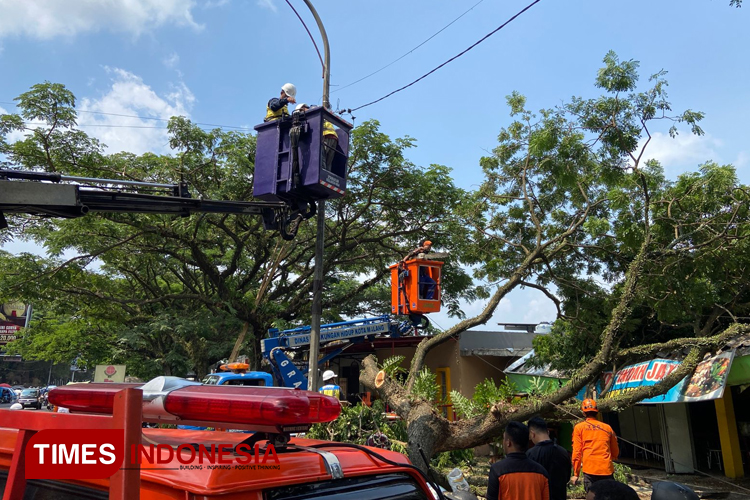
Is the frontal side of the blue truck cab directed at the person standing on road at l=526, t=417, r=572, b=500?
no

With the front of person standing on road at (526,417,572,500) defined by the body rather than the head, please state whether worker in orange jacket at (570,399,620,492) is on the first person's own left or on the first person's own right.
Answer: on the first person's own right

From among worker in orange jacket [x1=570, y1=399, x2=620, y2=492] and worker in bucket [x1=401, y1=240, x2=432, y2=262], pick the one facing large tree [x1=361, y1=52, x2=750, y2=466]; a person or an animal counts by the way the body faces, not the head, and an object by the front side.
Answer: the worker in orange jacket

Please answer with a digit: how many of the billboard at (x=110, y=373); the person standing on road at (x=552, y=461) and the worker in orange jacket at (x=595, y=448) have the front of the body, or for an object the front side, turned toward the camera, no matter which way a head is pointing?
1

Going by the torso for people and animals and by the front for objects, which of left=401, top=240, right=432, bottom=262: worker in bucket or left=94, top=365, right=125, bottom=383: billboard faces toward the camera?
the billboard

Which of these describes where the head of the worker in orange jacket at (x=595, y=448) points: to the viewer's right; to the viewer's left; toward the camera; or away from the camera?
away from the camera

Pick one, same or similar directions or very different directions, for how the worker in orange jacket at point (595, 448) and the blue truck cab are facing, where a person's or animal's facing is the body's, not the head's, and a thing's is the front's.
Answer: very different directions

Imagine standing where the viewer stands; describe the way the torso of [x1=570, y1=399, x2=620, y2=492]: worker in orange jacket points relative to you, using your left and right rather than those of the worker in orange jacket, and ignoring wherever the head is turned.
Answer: facing away from the viewer

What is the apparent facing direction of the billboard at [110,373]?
toward the camera
